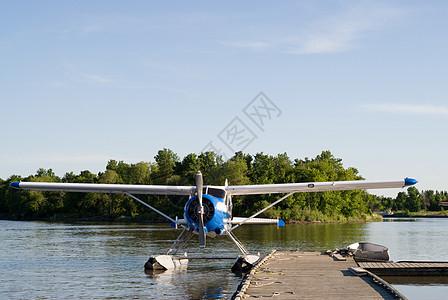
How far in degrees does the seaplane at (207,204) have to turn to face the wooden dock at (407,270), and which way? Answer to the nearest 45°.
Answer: approximately 90° to its left

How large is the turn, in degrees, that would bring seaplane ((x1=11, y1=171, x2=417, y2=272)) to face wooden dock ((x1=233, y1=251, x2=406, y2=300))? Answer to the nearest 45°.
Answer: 0° — it already faces it

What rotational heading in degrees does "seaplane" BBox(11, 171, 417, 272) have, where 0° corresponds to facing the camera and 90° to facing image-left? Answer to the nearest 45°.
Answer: approximately 0°
